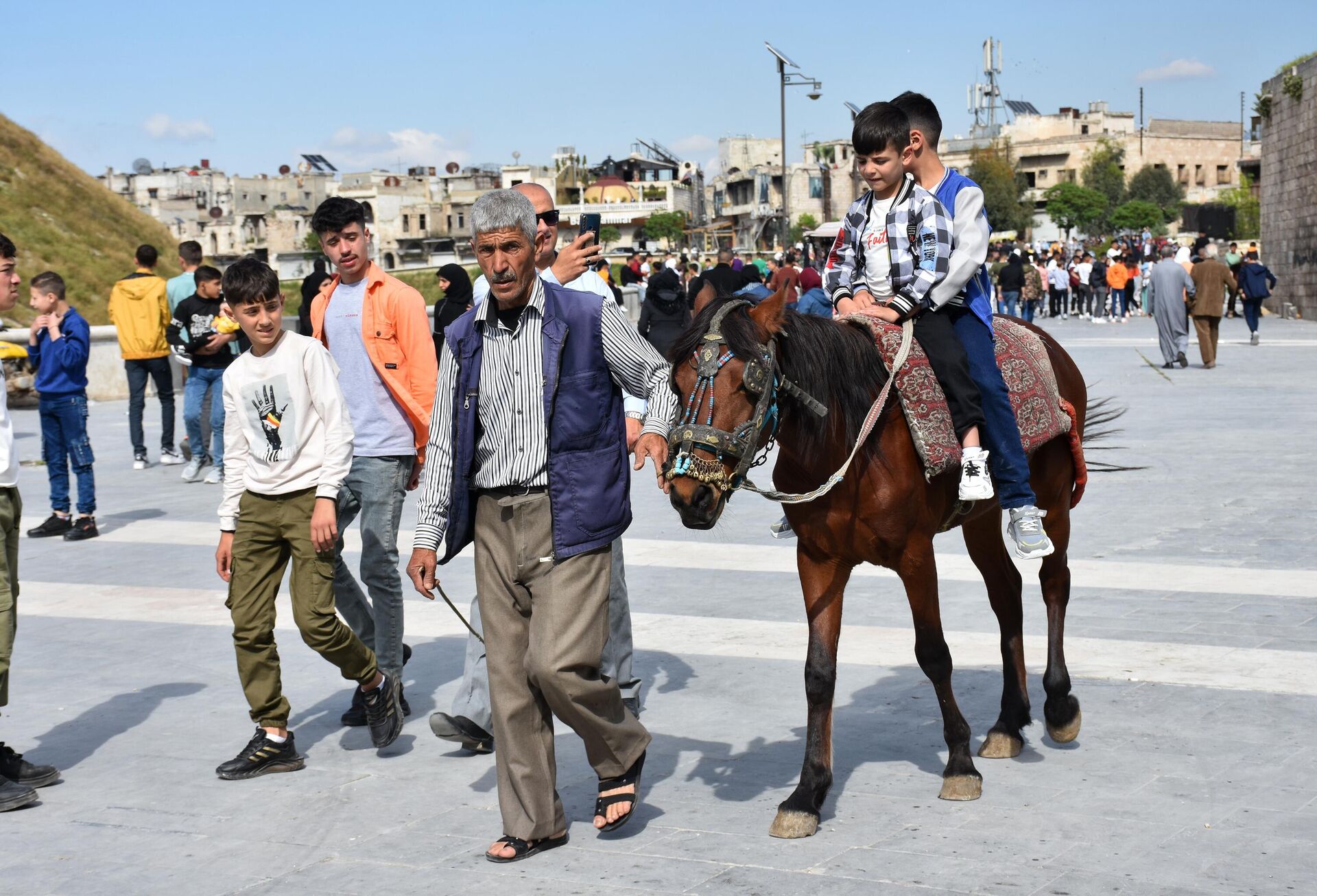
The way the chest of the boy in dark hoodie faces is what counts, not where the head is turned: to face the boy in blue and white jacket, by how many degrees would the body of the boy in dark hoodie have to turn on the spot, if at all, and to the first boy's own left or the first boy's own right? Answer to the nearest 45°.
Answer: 0° — they already face them

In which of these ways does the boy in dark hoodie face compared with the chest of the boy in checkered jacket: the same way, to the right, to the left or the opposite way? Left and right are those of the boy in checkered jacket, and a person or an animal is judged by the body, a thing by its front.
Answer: to the left

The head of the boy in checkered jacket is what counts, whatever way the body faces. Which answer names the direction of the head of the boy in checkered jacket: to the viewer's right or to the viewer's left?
to the viewer's left

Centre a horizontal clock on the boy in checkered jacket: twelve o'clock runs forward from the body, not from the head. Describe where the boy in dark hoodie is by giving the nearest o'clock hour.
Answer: The boy in dark hoodie is roughly at 3 o'clock from the boy in checkered jacket.

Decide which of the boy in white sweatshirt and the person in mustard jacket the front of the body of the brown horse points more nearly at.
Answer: the boy in white sweatshirt

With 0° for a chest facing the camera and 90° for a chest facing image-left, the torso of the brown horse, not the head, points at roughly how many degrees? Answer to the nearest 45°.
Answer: approximately 45°

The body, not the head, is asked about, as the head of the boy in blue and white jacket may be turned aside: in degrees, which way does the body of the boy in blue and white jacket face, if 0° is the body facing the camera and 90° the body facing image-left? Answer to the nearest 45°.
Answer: approximately 45°

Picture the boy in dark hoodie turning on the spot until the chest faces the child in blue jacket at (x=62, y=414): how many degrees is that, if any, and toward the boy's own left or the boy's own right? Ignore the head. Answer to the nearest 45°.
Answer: approximately 45° to the boy's own right
